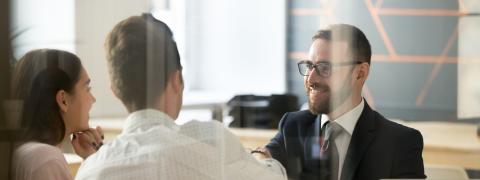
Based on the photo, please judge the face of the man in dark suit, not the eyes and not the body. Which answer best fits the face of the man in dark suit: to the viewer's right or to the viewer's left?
to the viewer's left

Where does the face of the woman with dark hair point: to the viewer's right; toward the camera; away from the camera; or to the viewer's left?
to the viewer's right

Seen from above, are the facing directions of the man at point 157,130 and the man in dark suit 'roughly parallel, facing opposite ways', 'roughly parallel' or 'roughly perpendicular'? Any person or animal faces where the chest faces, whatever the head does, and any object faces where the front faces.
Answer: roughly parallel, facing opposite ways

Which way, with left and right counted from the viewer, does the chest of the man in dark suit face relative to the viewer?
facing the viewer and to the left of the viewer

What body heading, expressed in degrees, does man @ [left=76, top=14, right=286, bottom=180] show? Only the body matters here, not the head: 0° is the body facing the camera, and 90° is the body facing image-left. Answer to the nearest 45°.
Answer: approximately 225°
